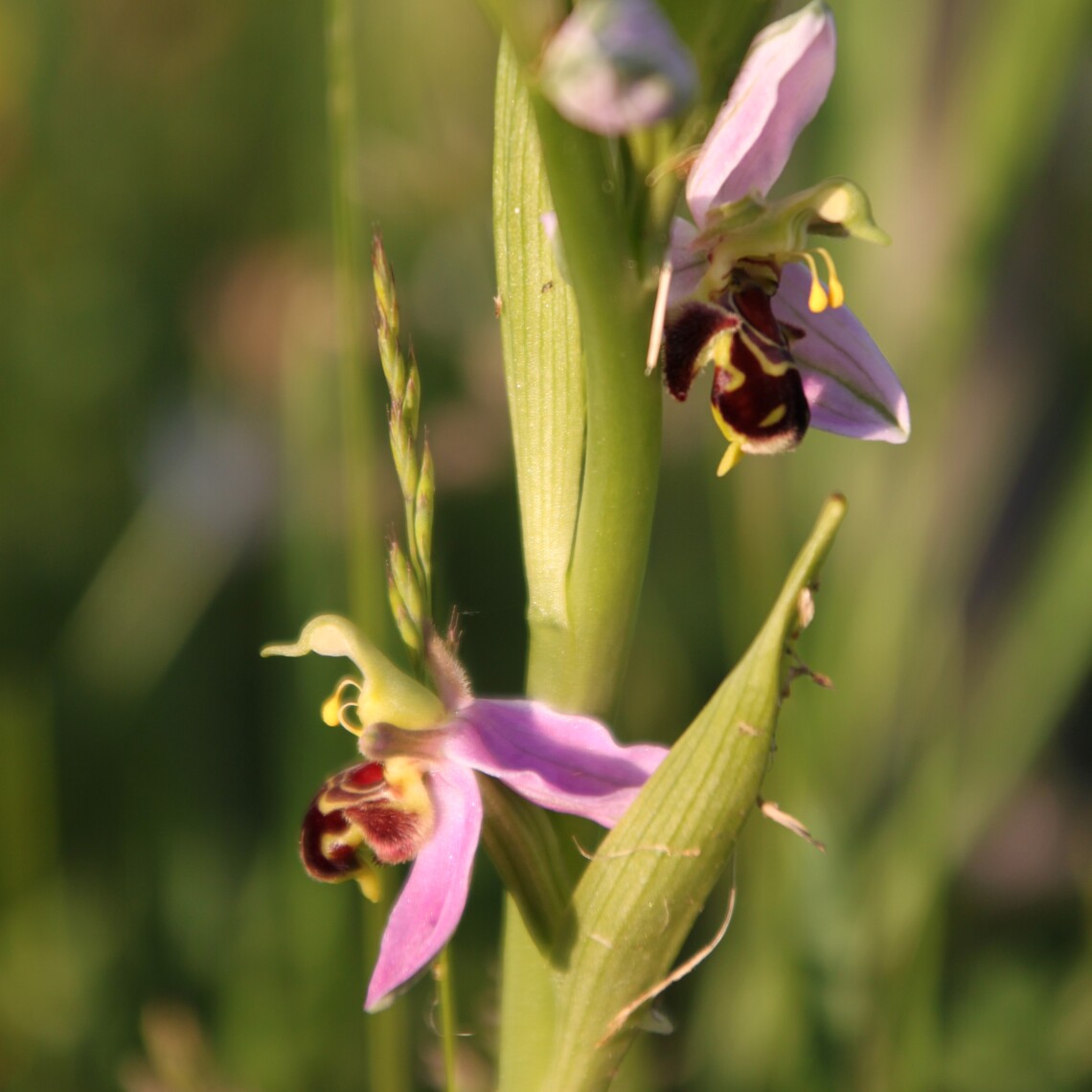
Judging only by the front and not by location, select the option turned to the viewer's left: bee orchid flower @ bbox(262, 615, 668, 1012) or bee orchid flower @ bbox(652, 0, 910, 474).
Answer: bee orchid flower @ bbox(262, 615, 668, 1012)

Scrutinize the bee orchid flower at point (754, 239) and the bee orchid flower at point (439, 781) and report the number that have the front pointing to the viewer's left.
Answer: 1

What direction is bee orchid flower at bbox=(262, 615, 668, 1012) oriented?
to the viewer's left

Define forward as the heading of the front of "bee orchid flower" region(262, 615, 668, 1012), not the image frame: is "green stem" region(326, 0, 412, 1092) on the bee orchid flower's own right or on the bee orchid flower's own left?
on the bee orchid flower's own right

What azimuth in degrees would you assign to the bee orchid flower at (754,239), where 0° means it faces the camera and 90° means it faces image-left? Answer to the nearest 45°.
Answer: approximately 315°
